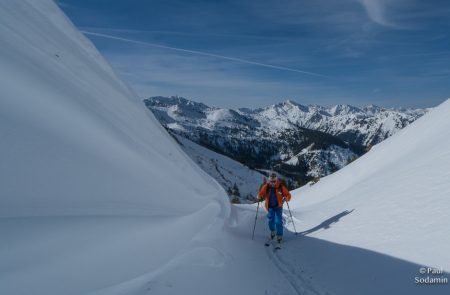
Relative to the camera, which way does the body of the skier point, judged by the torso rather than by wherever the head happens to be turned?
toward the camera
